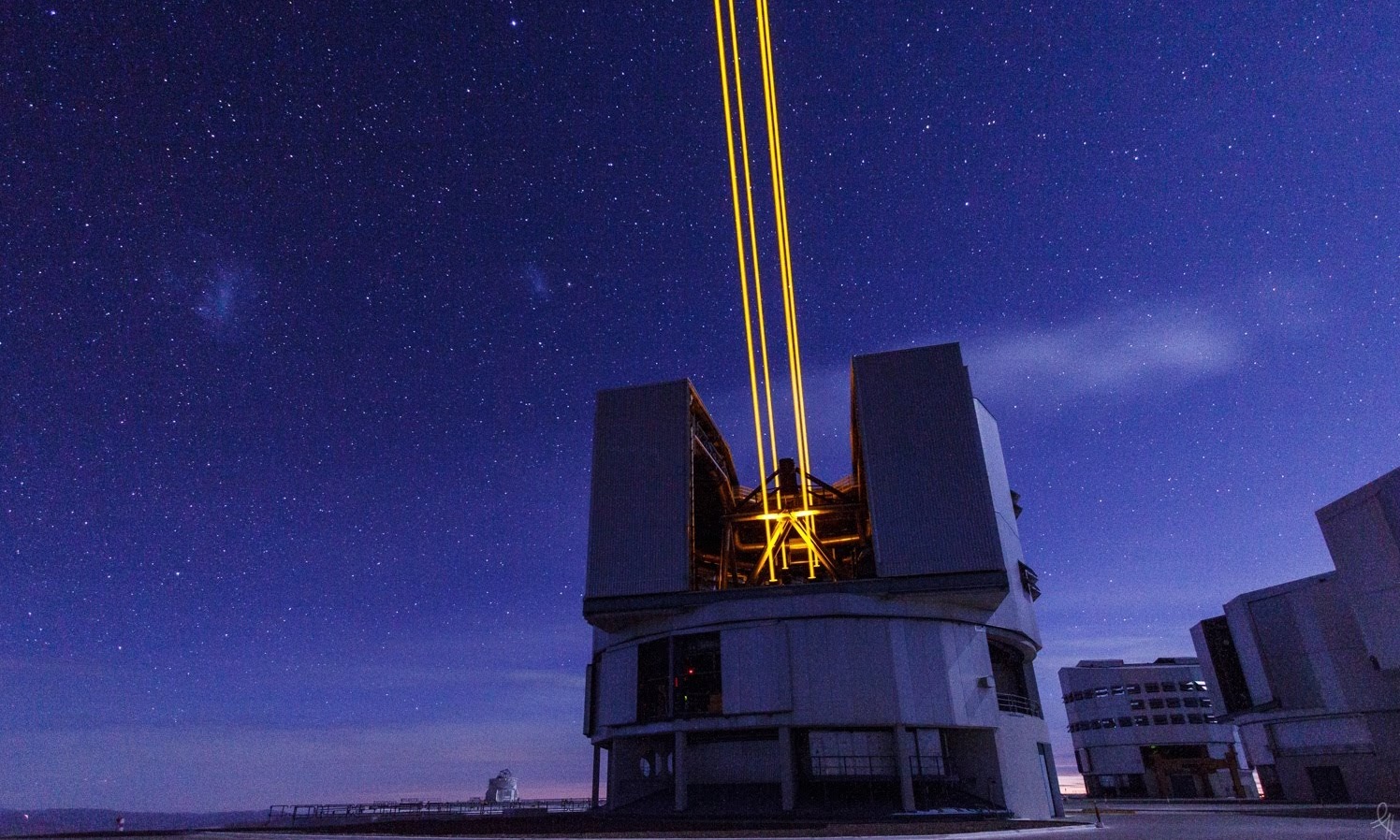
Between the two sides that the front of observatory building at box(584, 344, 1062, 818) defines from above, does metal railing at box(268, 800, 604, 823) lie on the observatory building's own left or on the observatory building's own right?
on the observatory building's own right

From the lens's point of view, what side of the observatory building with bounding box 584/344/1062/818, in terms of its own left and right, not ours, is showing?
front
